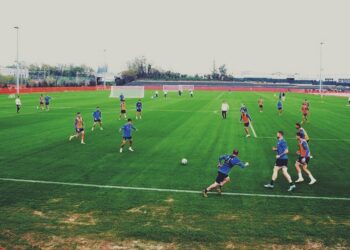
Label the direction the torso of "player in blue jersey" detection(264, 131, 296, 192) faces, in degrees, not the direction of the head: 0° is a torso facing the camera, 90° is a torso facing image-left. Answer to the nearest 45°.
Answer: approximately 90°
